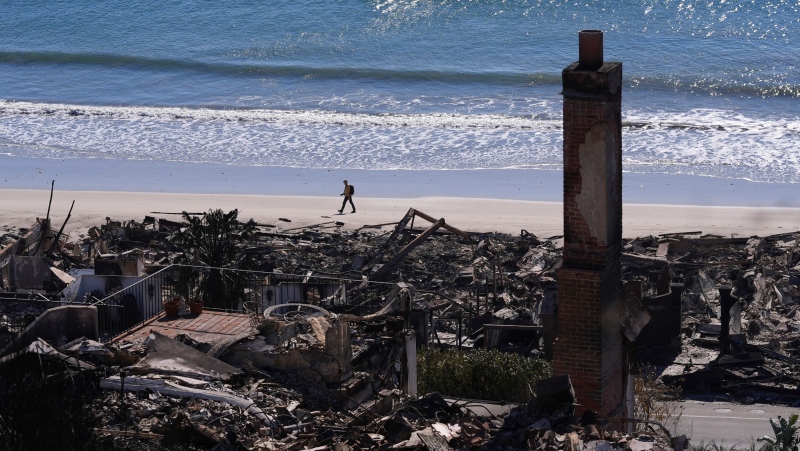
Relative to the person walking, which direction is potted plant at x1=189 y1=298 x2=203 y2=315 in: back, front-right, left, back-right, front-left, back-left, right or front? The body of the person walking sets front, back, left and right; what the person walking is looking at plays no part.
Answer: left

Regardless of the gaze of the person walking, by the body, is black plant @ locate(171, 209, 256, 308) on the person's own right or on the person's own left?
on the person's own left

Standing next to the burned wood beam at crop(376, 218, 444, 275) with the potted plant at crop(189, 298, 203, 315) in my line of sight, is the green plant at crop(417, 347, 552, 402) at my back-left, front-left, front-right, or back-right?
front-left

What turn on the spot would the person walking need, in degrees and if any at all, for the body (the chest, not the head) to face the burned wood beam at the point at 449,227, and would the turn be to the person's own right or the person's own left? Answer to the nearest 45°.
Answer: approximately 135° to the person's own left

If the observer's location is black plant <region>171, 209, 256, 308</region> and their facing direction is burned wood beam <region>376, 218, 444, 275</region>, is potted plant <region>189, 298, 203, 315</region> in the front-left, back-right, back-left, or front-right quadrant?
back-right

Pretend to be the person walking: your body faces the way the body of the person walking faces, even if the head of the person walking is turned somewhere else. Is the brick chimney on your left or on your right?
on your left

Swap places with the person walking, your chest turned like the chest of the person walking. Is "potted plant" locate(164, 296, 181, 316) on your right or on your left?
on your left

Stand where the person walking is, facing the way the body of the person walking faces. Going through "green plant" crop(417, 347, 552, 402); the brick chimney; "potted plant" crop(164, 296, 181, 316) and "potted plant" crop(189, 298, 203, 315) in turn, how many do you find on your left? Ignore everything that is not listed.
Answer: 4

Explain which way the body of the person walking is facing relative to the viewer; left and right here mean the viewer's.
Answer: facing to the left of the viewer

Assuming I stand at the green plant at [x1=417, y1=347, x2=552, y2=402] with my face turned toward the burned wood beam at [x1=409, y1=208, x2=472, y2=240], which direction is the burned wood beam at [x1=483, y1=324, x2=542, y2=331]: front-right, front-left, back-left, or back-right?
front-right
